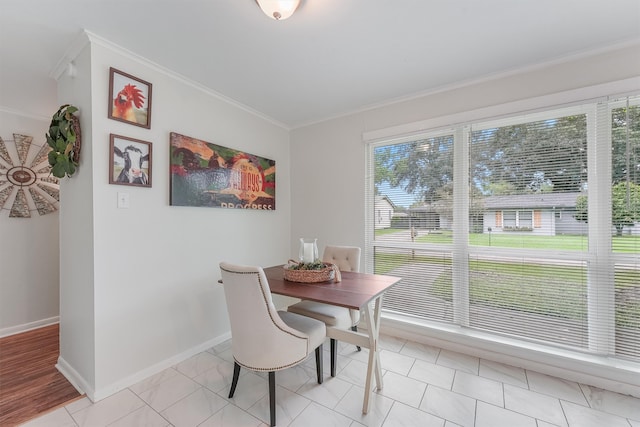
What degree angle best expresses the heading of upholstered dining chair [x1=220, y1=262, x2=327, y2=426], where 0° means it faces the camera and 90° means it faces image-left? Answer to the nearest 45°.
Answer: approximately 225°

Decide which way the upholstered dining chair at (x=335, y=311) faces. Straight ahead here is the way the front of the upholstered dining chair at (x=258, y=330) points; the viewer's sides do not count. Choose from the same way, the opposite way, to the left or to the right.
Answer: the opposite way

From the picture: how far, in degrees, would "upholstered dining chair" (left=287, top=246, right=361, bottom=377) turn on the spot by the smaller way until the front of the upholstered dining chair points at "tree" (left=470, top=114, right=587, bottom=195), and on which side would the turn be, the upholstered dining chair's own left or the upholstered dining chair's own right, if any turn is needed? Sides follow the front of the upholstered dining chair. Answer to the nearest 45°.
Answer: approximately 135° to the upholstered dining chair's own left

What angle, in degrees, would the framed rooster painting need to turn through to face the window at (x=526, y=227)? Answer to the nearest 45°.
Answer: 0° — it already faces it

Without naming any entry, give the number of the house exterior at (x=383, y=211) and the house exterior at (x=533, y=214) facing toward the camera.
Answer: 2

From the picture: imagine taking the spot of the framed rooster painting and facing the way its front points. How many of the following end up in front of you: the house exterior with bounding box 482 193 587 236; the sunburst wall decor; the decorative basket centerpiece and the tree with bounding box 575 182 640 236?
3

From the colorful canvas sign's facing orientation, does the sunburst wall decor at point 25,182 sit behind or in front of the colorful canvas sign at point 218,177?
behind

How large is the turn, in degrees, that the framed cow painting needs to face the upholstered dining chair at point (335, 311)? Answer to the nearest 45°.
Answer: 0° — it already faces it

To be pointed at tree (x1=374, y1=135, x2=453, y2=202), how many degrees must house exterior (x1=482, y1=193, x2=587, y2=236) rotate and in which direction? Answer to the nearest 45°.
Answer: approximately 90° to its right

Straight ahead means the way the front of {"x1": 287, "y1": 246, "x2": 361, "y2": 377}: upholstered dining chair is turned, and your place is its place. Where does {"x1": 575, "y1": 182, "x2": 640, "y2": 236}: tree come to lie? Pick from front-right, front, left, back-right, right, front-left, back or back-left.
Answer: back-left
